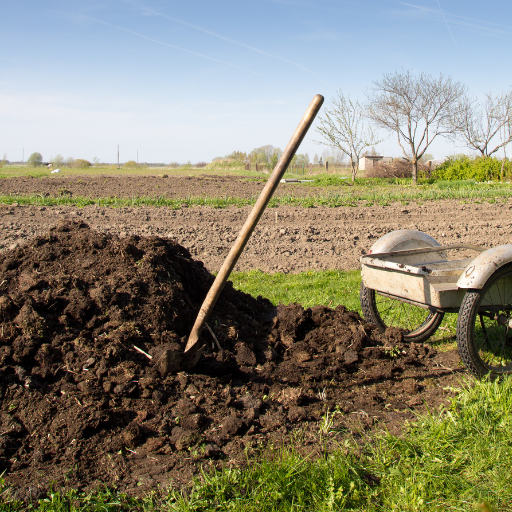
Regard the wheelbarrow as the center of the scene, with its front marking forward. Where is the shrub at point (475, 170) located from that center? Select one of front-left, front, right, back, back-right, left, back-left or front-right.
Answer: back-right

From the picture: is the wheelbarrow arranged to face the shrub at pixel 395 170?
no

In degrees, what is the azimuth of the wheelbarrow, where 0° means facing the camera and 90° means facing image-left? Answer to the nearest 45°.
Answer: approximately 45°

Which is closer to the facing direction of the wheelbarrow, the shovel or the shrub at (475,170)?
the shovel

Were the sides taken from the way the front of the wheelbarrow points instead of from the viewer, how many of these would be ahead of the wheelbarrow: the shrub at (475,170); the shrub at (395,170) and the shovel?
1

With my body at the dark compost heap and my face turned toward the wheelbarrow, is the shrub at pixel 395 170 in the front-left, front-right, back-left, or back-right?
front-left

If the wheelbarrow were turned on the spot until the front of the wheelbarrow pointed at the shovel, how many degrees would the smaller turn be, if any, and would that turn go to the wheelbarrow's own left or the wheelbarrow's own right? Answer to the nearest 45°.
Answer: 0° — it already faces it
